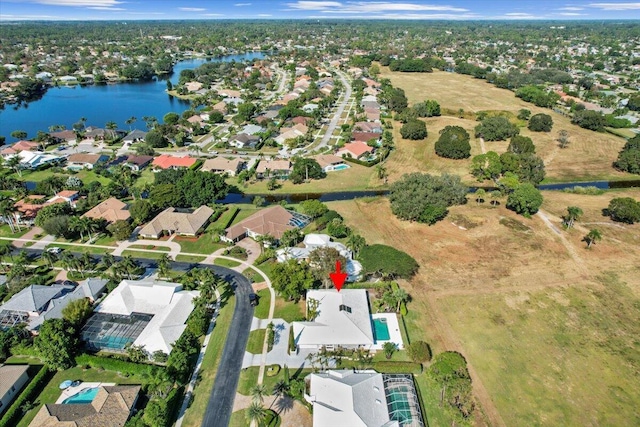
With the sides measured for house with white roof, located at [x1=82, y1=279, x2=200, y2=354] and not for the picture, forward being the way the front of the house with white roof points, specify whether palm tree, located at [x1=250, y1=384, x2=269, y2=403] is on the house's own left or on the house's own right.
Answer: on the house's own right

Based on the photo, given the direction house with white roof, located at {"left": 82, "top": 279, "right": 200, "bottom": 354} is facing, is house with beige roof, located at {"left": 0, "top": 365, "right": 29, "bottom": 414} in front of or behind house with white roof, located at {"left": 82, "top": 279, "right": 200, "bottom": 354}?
behind

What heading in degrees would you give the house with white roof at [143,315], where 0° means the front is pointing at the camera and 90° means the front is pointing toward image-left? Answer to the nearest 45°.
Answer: approximately 225°

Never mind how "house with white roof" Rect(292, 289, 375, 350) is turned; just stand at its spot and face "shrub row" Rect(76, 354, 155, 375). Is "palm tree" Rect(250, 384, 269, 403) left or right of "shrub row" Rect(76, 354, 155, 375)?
left

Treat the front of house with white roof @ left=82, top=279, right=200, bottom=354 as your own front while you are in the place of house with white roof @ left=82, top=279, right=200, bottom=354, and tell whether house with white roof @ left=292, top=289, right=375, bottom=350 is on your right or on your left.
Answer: on your right

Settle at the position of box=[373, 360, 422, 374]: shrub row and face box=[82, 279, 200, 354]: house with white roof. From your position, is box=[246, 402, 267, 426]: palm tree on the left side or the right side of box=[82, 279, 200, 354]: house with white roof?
left

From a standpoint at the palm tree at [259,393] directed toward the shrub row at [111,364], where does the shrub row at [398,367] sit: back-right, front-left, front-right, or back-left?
back-right
